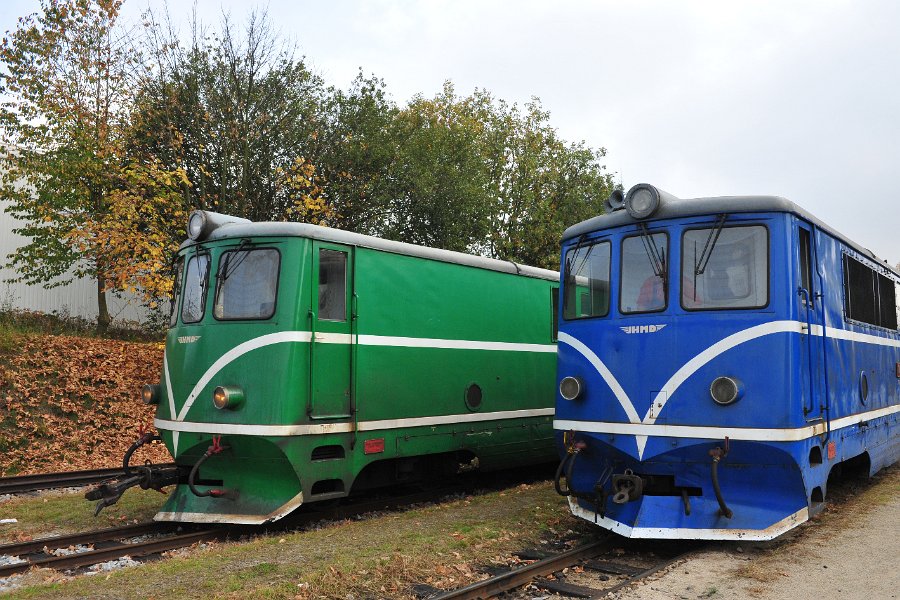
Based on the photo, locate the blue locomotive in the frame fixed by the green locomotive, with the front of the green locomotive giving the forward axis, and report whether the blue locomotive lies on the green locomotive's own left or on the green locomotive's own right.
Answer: on the green locomotive's own left

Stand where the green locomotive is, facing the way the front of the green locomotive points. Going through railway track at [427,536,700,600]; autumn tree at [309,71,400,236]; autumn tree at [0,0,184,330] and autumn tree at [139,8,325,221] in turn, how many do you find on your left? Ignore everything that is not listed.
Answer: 1

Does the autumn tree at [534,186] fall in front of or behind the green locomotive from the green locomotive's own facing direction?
behind

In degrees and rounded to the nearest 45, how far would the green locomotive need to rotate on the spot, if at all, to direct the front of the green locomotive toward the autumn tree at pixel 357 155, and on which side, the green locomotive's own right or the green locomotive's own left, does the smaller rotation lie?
approximately 135° to the green locomotive's own right

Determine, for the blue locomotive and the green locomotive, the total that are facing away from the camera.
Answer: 0

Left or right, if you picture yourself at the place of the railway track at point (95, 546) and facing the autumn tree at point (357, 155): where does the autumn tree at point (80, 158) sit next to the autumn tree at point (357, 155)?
left

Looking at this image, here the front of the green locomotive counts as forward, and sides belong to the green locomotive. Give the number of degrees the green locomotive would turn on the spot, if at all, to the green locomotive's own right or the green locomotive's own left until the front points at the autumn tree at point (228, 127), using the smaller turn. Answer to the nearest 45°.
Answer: approximately 135° to the green locomotive's own right

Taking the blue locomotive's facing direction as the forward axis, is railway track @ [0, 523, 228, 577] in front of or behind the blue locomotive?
in front

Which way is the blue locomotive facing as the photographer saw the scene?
facing the viewer and to the left of the viewer

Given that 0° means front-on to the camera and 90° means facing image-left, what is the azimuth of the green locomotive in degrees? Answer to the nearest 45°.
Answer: approximately 45°

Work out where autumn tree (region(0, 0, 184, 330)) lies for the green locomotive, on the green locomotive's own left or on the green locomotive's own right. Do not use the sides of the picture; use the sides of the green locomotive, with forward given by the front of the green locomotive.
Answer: on the green locomotive's own right
